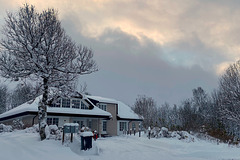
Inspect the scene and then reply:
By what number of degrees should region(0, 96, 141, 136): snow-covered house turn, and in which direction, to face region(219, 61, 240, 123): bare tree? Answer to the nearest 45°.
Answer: approximately 45° to its left

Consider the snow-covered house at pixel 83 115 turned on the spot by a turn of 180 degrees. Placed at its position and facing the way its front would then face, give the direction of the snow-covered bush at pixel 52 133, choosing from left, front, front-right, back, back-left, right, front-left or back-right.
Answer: back

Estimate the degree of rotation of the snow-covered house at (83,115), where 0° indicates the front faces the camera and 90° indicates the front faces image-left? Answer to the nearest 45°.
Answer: approximately 0°

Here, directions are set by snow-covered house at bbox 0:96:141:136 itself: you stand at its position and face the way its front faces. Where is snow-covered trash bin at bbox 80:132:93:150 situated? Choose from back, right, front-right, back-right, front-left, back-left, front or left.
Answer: front

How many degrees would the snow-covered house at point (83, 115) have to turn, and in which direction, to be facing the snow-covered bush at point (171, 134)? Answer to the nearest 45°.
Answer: approximately 45° to its left

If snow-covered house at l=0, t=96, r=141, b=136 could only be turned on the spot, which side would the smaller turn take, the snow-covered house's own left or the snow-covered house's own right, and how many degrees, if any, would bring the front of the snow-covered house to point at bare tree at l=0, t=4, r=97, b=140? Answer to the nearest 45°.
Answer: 0° — it already faces it

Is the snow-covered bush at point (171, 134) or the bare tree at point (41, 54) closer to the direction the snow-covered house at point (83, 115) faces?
the bare tree
